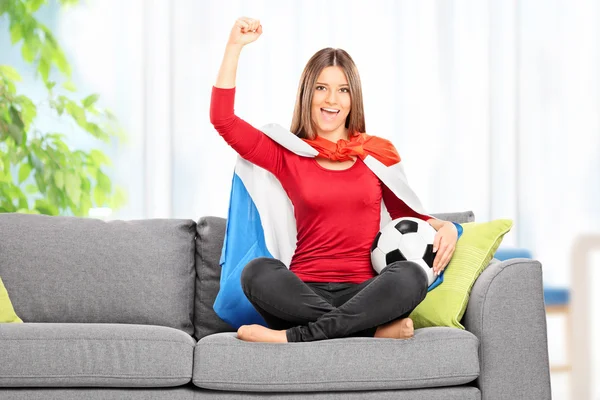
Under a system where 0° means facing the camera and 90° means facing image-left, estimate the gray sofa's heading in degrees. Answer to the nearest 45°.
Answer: approximately 0°

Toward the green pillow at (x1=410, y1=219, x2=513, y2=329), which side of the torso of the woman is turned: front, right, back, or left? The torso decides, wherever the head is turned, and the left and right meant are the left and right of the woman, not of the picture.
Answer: left

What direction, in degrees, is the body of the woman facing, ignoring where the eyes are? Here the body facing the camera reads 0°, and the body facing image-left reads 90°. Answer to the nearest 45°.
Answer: approximately 0°

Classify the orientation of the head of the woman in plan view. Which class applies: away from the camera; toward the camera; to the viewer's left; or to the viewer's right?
toward the camera

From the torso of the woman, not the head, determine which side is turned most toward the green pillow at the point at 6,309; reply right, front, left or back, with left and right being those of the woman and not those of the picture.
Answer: right
